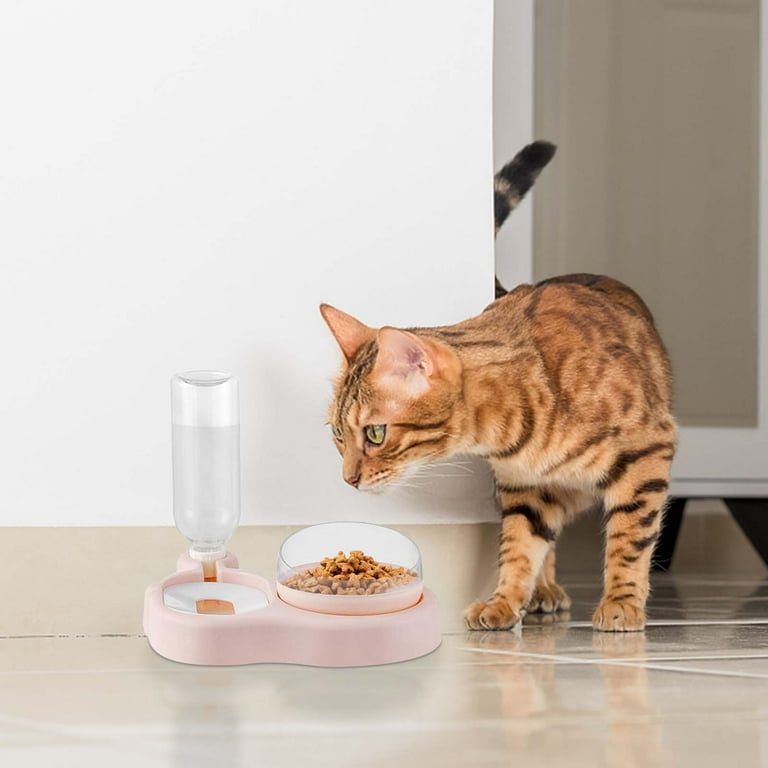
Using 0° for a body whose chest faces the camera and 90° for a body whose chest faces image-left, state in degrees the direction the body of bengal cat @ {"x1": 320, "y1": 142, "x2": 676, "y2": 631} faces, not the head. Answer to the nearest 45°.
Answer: approximately 45°

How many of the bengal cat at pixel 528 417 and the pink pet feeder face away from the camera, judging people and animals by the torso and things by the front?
0

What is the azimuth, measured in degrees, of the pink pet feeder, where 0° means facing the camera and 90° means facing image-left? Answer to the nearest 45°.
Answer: approximately 0°
